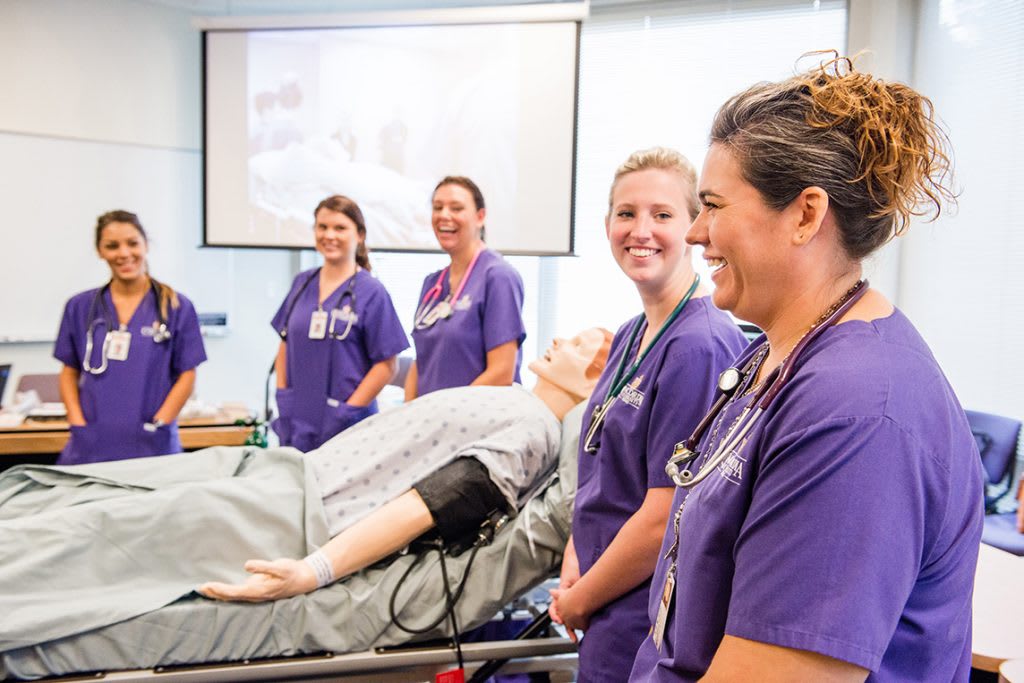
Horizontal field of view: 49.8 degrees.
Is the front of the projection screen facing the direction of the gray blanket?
yes

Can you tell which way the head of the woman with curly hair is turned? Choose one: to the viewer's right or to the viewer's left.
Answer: to the viewer's left

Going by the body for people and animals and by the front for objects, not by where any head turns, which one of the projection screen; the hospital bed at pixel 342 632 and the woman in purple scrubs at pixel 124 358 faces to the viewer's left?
the hospital bed

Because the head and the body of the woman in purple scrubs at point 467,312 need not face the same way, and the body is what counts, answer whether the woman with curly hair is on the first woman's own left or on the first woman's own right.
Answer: on the first woman's own left

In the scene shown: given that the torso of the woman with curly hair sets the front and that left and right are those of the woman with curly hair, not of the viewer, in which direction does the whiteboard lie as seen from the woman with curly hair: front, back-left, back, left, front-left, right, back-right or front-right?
front-right

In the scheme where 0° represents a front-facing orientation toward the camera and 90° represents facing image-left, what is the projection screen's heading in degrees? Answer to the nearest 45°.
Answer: approximately 0°

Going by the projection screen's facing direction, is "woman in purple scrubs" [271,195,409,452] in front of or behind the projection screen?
in front

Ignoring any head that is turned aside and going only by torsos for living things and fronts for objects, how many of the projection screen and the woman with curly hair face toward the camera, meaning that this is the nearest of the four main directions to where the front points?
1

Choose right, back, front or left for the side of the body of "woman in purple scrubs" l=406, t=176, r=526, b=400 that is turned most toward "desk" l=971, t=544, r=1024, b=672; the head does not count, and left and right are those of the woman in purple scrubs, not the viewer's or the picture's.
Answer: left

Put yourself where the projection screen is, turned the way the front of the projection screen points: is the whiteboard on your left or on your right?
on your right

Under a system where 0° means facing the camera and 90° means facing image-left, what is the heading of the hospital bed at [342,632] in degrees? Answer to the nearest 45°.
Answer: approximately 90°

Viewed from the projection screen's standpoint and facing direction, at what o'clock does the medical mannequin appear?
The medical mannequin is roughly at 12 o'clock from the projection screen.

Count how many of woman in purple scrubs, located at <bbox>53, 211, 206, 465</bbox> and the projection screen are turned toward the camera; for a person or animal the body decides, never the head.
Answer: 2

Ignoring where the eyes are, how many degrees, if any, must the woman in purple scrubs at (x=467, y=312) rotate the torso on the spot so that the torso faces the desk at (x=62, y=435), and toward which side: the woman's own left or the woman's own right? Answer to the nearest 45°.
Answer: approximately 45° to the woman's own right
